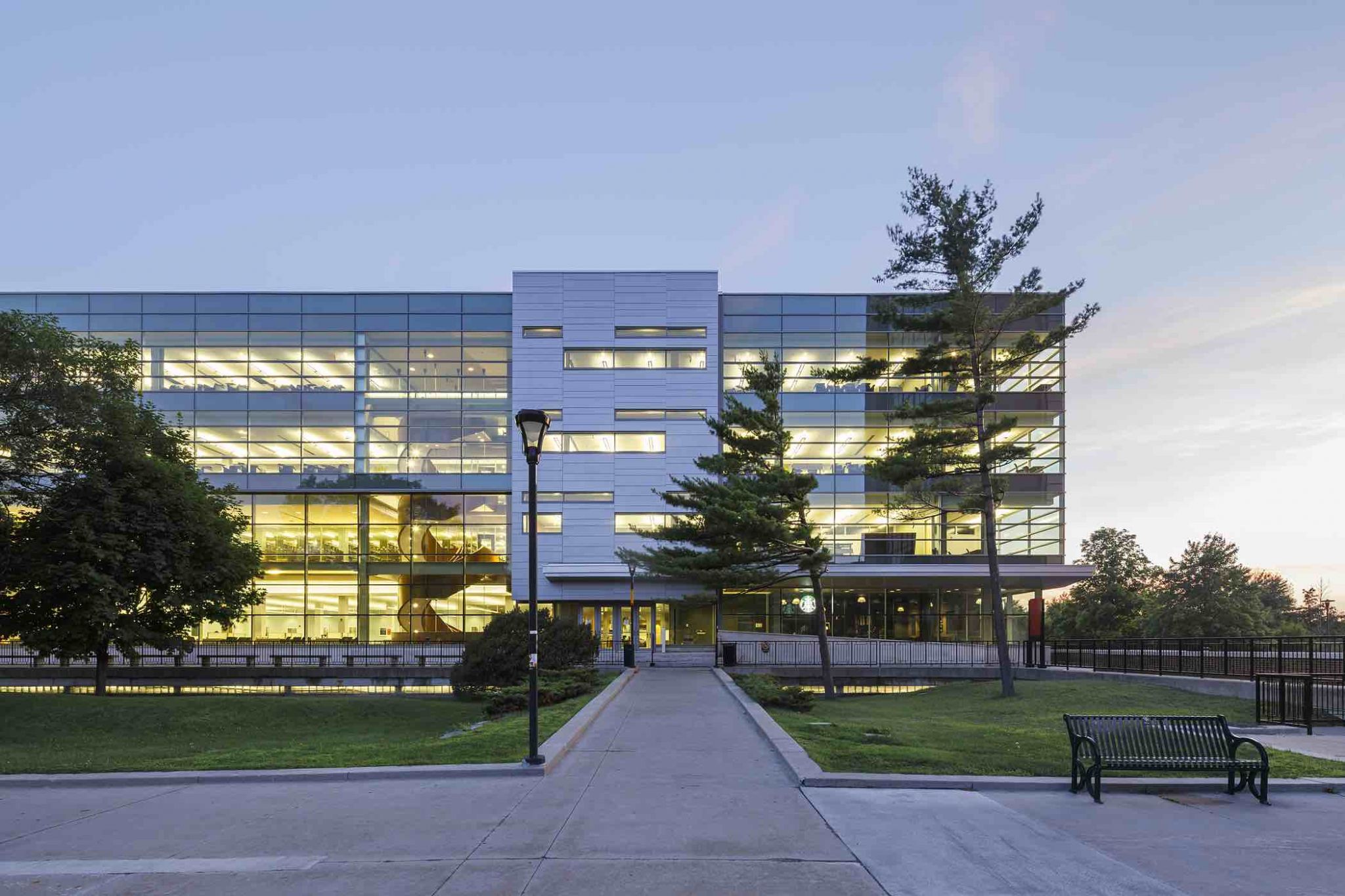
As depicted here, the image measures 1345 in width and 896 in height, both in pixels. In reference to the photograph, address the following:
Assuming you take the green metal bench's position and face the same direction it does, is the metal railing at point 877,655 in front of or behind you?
behind

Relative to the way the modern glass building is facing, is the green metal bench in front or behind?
in front

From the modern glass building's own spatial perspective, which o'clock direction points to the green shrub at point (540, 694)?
The green shrub is roughly at 12 o'clock from the modern glass building.

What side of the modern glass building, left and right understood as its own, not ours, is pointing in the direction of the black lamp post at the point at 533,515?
front

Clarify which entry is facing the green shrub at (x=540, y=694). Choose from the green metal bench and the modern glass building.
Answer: the modern glass building

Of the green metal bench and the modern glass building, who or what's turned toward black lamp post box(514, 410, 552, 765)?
the modern glass building

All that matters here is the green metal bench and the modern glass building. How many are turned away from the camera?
0

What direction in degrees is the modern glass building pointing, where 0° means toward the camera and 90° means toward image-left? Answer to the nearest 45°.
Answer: approximately 0°

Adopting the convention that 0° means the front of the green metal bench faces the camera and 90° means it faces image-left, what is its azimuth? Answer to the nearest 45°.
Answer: approximately 315°
